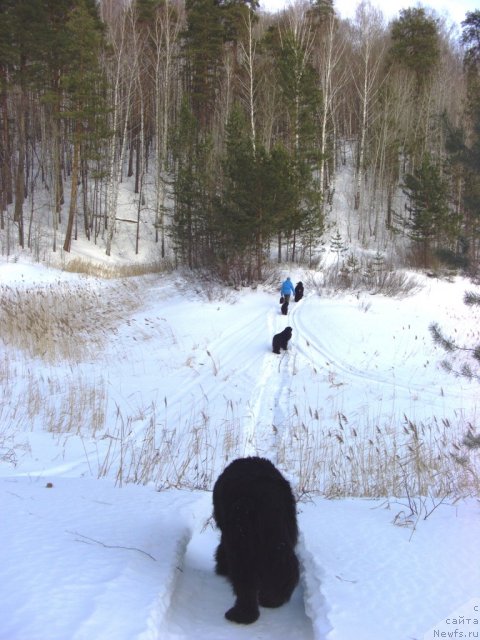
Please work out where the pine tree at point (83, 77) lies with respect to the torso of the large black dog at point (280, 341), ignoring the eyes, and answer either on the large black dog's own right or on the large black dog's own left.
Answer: on the large black dog's own left

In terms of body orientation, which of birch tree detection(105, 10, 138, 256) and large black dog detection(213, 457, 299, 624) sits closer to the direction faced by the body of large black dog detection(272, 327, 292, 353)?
the birch tree

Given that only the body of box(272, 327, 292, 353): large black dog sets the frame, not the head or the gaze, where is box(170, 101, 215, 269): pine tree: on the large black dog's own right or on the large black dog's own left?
on the large black dog's own left

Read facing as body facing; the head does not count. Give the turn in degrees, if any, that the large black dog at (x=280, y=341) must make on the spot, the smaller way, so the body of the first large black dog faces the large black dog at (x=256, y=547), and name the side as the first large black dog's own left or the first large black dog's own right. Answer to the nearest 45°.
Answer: approximately 135° to the first large black dog's own right

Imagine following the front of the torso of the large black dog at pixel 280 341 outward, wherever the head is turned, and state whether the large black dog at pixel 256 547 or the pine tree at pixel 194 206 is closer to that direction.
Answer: the pine tree

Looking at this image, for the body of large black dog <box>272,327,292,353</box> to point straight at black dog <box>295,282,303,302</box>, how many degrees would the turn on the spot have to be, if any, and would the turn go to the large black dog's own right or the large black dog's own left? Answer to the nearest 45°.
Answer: approximately 45° to the large black dog's own left

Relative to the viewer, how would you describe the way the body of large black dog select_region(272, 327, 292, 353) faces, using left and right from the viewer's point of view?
facing away from the viewer and to the right of the viewer

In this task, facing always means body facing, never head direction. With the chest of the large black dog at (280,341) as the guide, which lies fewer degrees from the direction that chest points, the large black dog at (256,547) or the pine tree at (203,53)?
the pine tree
